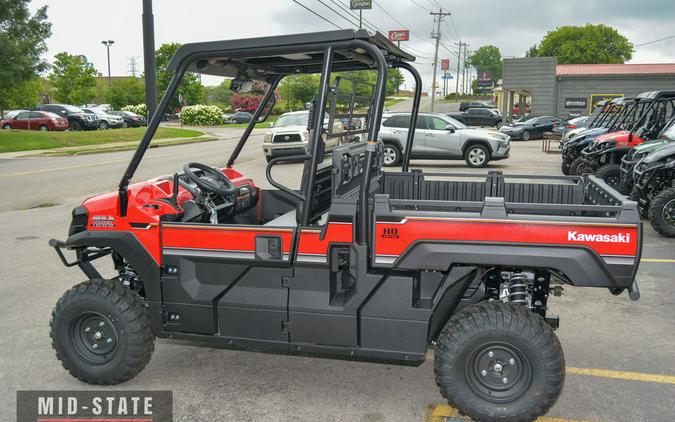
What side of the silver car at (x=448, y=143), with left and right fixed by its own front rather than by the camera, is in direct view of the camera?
right

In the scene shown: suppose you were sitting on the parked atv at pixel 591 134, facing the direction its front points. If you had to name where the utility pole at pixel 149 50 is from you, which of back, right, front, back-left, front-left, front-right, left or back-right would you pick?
front-right

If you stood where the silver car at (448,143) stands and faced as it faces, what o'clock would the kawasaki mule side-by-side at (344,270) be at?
The kawasaki mule side-by-side is roughly at 3 o'clock from the silver car.

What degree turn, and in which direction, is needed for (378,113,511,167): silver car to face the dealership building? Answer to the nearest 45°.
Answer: approximately 90° to its left

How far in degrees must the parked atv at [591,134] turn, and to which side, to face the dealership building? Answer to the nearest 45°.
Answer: approximately 135° to its right

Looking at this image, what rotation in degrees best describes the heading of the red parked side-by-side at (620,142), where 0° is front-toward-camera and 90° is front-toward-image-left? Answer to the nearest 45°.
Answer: approximately 45°

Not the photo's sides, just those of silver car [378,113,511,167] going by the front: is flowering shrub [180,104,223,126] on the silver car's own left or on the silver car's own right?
on the silver car's own left

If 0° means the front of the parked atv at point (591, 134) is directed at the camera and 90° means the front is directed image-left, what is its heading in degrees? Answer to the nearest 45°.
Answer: approximately 45°

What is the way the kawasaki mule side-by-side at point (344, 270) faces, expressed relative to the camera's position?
facing to the left of the viewer

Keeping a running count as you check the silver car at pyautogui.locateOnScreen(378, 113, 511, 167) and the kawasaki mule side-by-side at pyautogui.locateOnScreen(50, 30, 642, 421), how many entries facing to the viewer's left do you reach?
1

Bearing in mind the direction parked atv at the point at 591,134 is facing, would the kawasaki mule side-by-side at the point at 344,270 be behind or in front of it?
in front

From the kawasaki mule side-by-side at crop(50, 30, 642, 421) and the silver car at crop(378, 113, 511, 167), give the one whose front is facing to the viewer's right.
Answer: the silver car
